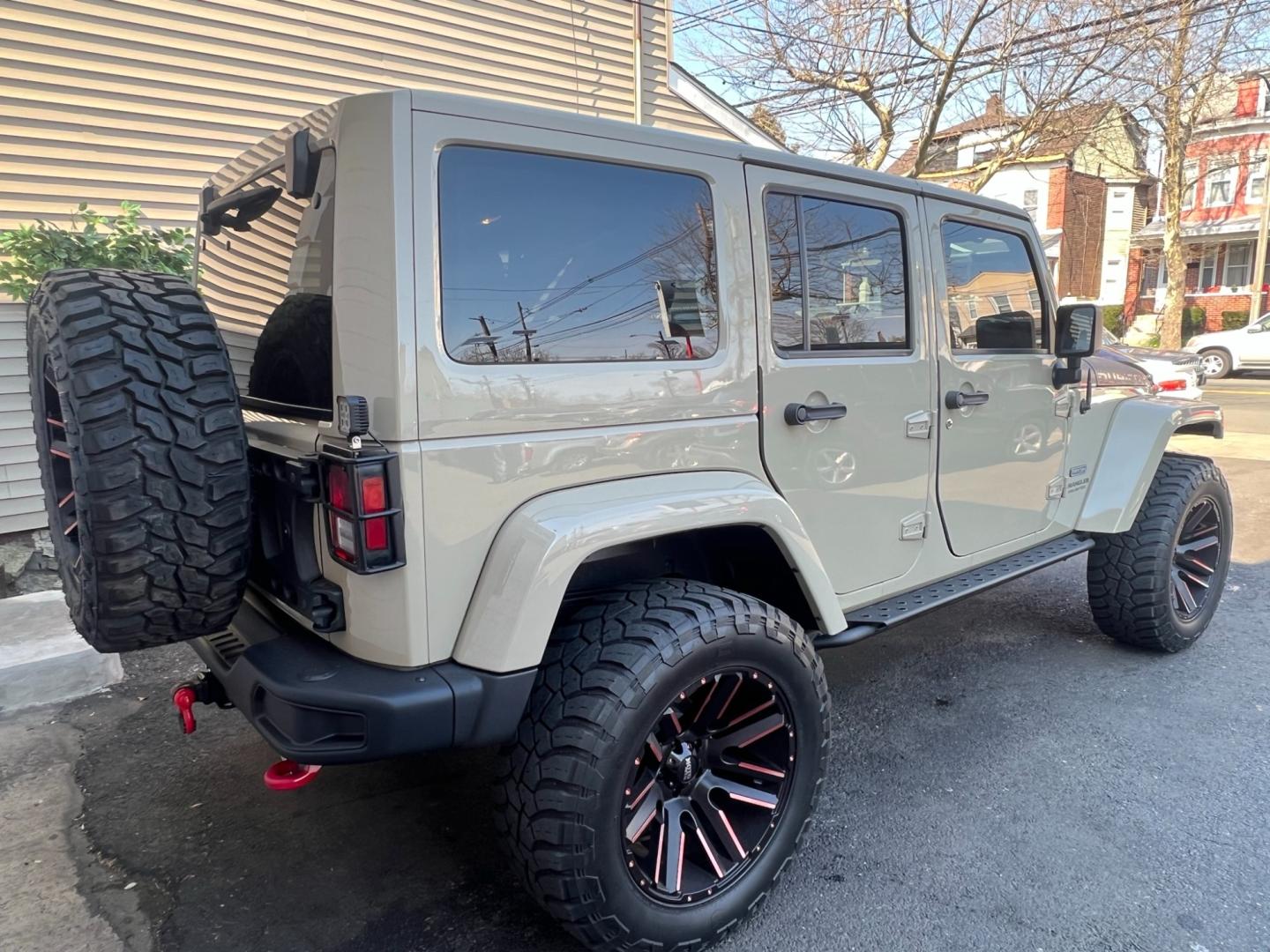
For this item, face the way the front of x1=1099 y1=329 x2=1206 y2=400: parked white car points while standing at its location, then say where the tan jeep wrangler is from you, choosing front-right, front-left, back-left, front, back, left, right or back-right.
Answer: back-left

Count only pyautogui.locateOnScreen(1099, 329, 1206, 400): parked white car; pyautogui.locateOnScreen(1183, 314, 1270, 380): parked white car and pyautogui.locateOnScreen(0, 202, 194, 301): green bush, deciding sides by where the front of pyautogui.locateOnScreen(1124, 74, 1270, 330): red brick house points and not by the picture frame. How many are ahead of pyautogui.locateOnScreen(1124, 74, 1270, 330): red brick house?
3

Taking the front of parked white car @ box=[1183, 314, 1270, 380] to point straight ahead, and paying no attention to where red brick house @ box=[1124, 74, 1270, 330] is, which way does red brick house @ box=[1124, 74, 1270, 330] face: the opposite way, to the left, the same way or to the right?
to the left

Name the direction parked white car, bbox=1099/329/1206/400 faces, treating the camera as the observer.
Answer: facing away from the viewer and to the left of the viewer

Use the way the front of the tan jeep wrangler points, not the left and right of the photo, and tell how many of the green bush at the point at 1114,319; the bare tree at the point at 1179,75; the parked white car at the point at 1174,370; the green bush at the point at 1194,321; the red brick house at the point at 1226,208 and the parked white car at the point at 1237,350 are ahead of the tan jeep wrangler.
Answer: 6

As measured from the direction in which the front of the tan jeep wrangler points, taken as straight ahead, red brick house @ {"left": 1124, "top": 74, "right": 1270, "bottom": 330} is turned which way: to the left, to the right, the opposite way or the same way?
the opposite way

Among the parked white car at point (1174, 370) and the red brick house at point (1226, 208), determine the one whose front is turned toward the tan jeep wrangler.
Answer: the red brick house

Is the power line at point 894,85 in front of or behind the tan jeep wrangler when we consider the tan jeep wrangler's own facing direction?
in front

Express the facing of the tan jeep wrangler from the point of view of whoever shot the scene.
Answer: facing away from the viewer and to the right of the viewer

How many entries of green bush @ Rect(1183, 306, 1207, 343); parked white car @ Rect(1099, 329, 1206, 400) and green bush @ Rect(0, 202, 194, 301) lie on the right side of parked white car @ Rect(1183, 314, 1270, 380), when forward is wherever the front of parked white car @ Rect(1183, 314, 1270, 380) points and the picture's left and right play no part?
1

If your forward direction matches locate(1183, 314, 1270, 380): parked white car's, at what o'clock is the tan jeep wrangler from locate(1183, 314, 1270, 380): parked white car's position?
The tan jeep wrangler is roughly at 9 o'clock from the parked white car.

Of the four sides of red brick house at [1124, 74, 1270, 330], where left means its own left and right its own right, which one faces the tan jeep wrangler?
front

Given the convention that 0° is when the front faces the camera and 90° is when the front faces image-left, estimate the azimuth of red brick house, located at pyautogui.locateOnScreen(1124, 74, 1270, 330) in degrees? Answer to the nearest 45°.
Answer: approximately 0°

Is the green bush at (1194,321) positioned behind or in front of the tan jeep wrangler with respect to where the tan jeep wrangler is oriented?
in front

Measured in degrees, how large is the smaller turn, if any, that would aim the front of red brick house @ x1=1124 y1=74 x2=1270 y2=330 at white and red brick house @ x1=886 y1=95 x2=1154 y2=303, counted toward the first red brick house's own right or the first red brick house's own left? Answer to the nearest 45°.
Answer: approximately 135° to the first red brick house's own right
